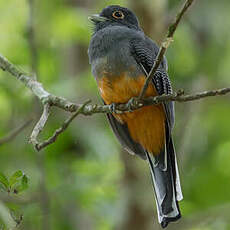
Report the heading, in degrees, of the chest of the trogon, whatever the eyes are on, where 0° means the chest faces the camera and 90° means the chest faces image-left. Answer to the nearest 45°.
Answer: approximately 45°
